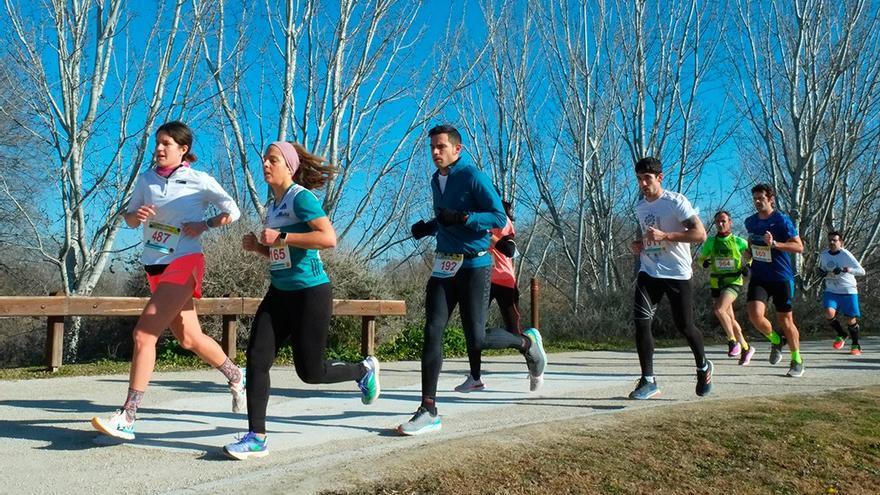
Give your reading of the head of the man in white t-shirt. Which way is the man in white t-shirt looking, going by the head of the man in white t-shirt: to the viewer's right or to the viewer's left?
to the viewer's left

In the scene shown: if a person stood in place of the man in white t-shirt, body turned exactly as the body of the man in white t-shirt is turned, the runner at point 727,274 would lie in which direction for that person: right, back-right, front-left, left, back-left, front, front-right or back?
back-right

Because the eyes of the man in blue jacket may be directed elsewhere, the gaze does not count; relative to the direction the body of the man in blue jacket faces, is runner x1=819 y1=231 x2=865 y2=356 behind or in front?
behind

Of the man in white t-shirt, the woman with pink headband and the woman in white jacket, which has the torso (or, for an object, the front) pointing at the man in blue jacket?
the man in white t-shirt

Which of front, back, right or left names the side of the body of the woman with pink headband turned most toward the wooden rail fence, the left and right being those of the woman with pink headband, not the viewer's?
right

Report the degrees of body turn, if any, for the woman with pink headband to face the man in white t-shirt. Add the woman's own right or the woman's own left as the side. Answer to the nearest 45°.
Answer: approximately 180°

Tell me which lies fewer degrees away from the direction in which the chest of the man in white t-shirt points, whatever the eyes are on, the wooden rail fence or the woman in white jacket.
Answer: the woman in white jacket

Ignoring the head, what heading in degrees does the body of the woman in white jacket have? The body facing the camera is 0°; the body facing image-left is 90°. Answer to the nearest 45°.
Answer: approximately 45°
